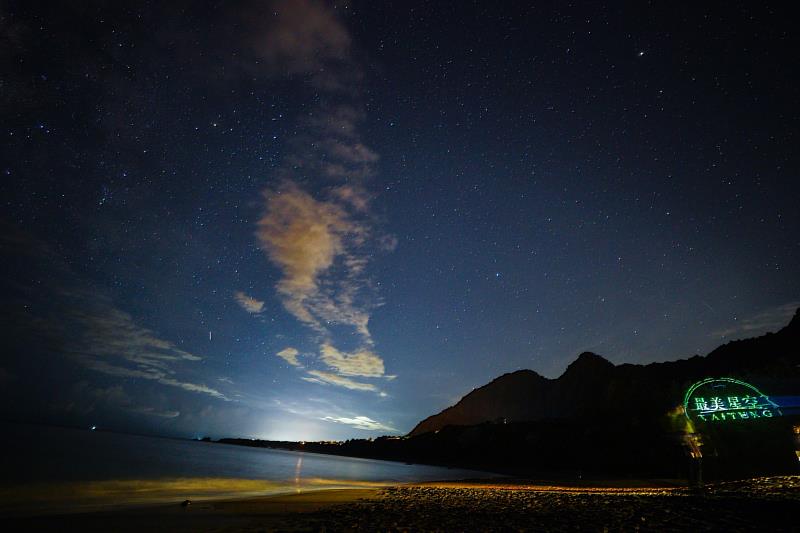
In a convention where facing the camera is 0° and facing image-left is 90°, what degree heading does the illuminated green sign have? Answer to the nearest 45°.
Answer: approximately 0°
